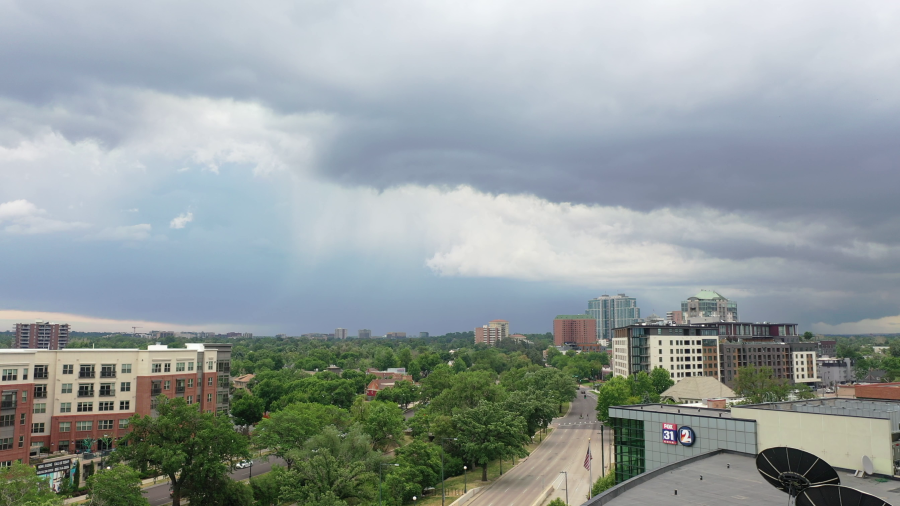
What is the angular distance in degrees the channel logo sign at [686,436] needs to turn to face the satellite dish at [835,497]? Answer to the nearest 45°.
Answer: approximately 45° to its left

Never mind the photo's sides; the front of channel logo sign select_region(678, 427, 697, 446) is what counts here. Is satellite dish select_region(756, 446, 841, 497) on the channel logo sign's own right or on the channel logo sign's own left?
on the channel logo sign's own left

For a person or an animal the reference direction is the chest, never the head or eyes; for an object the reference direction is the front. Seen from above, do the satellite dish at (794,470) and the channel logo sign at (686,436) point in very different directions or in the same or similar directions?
very different directions

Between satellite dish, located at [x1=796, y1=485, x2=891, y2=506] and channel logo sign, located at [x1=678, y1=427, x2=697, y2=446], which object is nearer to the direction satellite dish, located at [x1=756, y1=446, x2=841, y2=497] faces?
the channel logo sign

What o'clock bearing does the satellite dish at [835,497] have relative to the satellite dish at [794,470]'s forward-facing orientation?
the satellite dish at [835,497] is roughly at 4 o'clock from the satellite dish at [794,470].

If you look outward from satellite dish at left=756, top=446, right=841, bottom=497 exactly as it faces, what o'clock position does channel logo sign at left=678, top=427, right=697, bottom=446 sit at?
The channel logo sign is roughly at 10 o'clock from the satellite dish.

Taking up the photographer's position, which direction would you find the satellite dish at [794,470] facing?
facing away from the viewer and to the right of the viewer
